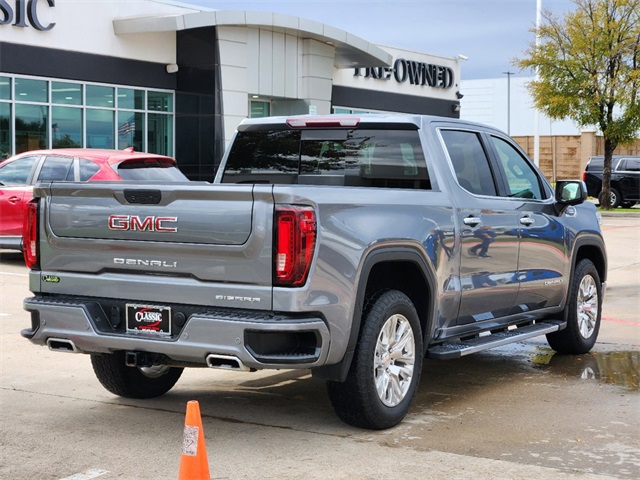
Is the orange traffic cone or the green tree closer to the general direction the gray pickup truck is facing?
the green tree

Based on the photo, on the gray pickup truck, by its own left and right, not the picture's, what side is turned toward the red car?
left

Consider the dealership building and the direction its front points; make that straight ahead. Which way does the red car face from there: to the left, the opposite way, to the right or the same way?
the opposite way

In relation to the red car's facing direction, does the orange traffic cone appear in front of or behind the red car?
behind

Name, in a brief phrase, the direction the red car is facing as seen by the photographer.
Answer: facing away from the viewer and to the left of the viewer

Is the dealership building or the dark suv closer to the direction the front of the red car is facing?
the dealership building

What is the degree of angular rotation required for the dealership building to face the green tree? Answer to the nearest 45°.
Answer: approximately 90° to its left

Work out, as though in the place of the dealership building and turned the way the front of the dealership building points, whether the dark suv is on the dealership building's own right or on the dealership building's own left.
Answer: on the dealership building's own left

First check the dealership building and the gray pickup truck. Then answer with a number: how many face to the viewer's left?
0

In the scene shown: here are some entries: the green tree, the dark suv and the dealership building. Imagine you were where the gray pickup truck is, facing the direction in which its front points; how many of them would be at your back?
0

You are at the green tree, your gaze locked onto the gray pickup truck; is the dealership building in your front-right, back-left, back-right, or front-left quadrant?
front-right

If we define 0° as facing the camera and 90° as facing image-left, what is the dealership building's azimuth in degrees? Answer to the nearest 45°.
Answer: approximately 315°

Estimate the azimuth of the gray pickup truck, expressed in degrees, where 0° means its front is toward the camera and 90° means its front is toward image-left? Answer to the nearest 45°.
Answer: approximately 225°

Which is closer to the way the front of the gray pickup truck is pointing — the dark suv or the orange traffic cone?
the dark suv

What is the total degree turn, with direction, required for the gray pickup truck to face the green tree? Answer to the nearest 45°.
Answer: approximately 45° to its left

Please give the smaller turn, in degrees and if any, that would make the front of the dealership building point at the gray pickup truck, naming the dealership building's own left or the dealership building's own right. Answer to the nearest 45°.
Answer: approximately 45° to the dealership building's own right

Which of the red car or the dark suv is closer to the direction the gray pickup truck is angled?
the dark suv

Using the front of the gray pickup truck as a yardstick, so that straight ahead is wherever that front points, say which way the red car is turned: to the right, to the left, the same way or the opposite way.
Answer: to the left

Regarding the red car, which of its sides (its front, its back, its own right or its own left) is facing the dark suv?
right
